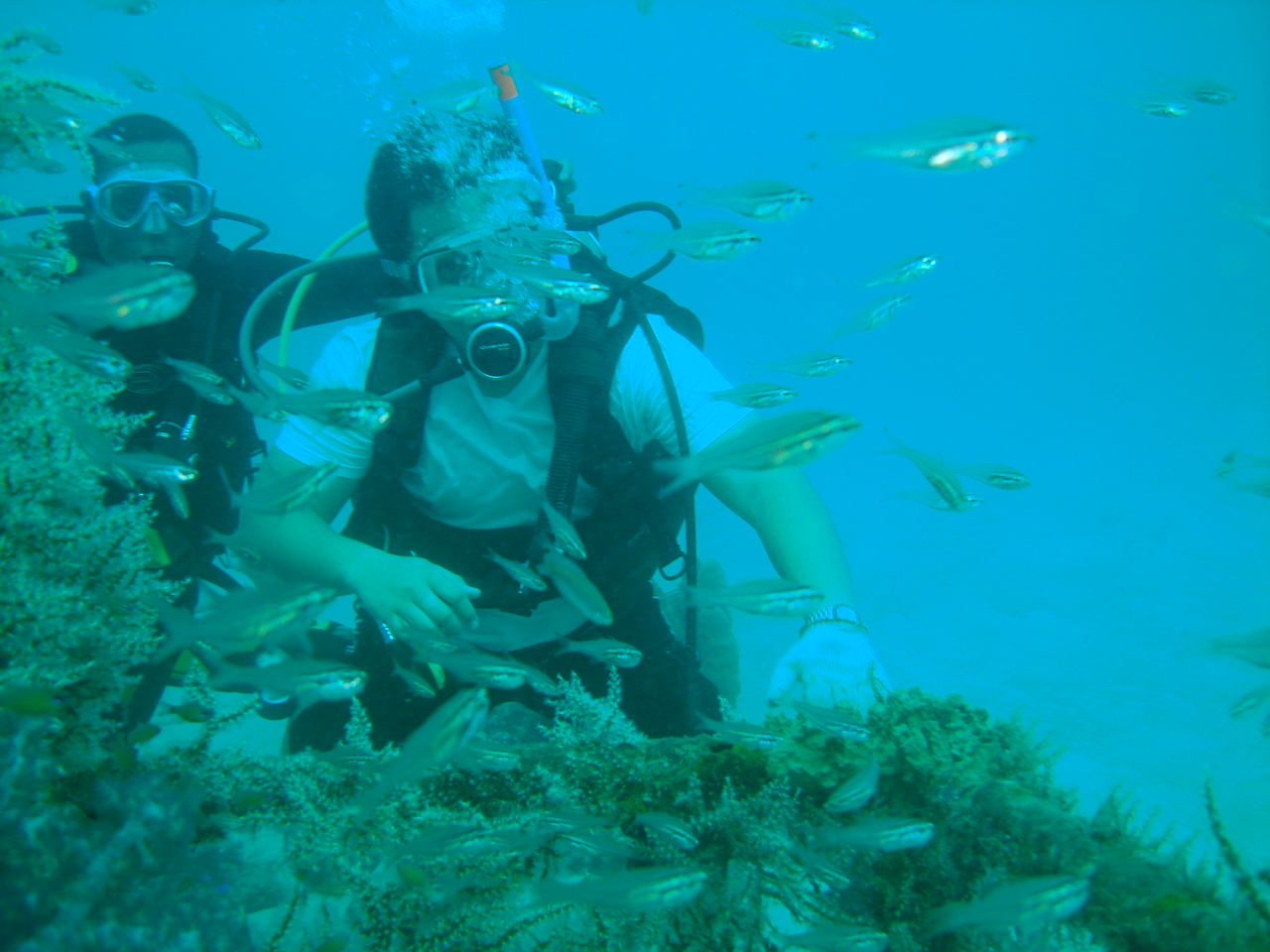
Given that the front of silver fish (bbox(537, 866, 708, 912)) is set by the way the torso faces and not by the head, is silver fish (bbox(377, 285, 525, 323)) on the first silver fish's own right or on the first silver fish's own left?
on the first silver fish's own left

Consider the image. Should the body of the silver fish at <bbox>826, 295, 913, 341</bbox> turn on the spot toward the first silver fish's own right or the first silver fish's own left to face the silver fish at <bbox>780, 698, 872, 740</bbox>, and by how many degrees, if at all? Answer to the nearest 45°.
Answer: approximately 90° to the first silver fish's own right

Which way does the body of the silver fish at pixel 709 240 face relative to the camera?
to the viewer's right

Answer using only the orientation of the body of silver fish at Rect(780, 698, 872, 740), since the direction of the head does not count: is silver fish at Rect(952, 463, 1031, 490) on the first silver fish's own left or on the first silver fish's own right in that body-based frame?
on the first silver fish's own left

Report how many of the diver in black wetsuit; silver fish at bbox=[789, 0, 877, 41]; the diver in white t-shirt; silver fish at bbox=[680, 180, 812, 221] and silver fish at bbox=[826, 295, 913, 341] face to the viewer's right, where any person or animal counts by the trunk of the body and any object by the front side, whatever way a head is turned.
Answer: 3

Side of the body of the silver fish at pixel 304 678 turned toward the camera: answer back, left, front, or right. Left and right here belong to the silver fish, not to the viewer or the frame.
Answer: right

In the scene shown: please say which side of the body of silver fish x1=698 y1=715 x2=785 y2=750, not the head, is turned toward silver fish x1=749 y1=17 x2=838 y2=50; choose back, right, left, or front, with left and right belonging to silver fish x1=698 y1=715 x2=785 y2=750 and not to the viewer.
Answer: left

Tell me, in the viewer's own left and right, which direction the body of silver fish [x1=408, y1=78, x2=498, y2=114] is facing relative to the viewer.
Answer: facing to the right of the viewer

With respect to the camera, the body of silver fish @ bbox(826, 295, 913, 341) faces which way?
to the viewer's right

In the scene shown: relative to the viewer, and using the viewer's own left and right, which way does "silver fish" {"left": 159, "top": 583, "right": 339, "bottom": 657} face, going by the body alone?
facing to the right of the viewer

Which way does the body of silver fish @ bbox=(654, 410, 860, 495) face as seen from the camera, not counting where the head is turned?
to the viewer's right

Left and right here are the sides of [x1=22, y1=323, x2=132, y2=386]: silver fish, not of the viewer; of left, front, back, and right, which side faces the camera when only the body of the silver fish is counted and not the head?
right

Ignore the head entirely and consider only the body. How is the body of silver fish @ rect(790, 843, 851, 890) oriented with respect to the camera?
to the viewer's right
